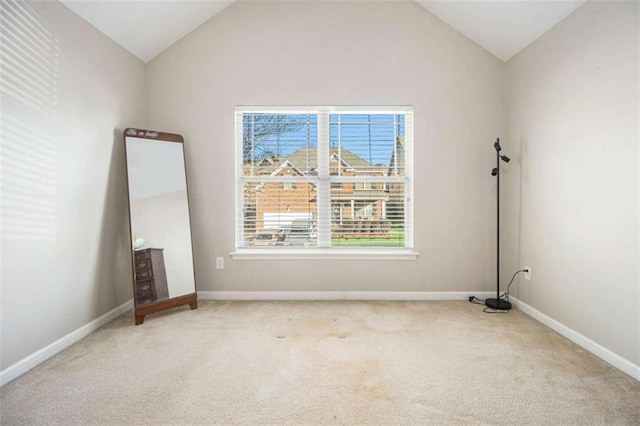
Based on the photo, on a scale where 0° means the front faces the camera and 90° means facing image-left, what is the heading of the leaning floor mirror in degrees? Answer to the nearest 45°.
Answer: approximately 315°

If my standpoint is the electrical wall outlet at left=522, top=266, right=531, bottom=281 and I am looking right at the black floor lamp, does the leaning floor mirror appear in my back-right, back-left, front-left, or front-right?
front-left

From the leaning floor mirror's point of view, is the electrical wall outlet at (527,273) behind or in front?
in front
